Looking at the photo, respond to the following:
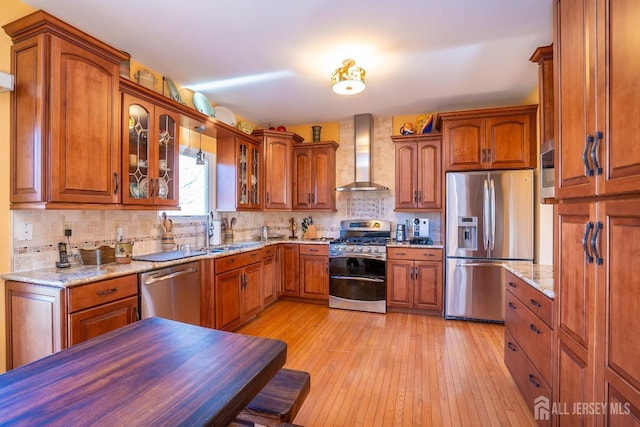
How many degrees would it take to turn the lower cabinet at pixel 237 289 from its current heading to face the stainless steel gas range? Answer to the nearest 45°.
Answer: approximately 45° to its left

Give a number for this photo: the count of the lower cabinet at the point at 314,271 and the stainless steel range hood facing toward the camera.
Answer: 2

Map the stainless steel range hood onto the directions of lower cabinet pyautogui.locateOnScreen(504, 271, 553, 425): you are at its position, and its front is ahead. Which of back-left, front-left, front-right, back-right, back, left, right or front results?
right

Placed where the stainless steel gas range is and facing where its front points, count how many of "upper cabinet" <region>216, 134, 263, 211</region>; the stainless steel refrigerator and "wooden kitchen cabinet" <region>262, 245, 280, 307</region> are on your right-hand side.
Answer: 2

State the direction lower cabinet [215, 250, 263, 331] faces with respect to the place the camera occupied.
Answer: facing the viewer and to the right of the viewer

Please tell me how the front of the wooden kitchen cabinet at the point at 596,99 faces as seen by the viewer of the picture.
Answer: facing the viewer and to the left of the viewer

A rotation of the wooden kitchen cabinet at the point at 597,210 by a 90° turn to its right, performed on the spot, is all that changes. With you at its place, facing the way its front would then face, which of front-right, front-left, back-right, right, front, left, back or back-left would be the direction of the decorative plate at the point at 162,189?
front-left

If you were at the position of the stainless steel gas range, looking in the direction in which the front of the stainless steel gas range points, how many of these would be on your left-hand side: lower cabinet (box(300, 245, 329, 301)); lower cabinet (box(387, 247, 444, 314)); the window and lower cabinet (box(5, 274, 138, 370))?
1

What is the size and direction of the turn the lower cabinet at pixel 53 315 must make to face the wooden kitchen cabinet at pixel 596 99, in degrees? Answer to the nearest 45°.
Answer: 0° — it already faces it

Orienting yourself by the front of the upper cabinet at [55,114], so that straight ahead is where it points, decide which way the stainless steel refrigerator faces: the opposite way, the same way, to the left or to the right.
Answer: to the right

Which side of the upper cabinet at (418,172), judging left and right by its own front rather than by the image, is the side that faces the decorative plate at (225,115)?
right

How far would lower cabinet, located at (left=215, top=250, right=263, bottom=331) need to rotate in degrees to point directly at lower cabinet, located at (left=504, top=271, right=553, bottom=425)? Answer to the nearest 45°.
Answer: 0° — it already faces it

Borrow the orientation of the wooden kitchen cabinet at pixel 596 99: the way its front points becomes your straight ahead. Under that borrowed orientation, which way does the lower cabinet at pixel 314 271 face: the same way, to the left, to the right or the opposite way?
to the left

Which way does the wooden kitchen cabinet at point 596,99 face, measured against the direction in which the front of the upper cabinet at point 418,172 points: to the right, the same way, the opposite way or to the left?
to the right
